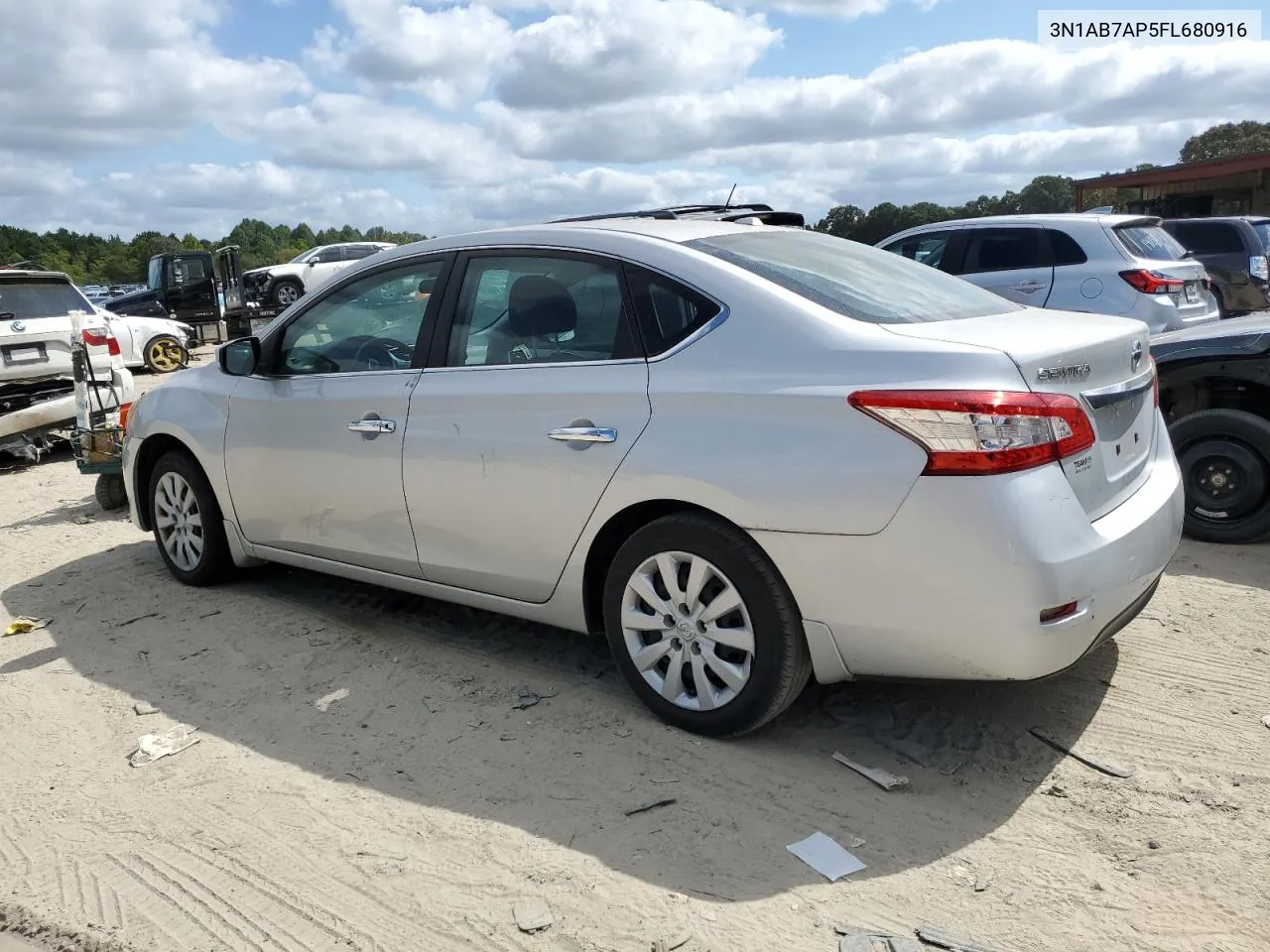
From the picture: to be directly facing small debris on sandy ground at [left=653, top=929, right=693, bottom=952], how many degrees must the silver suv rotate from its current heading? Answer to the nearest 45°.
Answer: approximately 135° to its left

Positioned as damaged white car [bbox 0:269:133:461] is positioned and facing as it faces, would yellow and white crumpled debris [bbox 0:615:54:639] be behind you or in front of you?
behind

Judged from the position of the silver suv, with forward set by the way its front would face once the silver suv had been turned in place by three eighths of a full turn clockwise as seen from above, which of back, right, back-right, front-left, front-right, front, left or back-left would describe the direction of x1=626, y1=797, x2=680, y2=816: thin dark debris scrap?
right

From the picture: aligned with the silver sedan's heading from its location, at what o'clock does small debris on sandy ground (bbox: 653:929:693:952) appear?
The small debris on sandy ground is roughly at 8 o'clock from the silver sedan.

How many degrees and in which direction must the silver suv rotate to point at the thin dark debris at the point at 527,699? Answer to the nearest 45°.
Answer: approximately 135° to its left

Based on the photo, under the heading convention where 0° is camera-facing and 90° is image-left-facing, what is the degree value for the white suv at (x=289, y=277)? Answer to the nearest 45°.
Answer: approximately 45°

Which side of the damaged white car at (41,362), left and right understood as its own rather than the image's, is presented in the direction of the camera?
back

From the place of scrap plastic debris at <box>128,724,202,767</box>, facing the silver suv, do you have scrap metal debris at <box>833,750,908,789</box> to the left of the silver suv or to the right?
right

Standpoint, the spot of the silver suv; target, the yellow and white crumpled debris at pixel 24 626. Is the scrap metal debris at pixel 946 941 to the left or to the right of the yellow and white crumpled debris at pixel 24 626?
left

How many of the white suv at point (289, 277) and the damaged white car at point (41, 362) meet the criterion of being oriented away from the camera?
1

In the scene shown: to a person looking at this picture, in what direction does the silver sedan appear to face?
facing away from the viewer and to the left of the viewer
